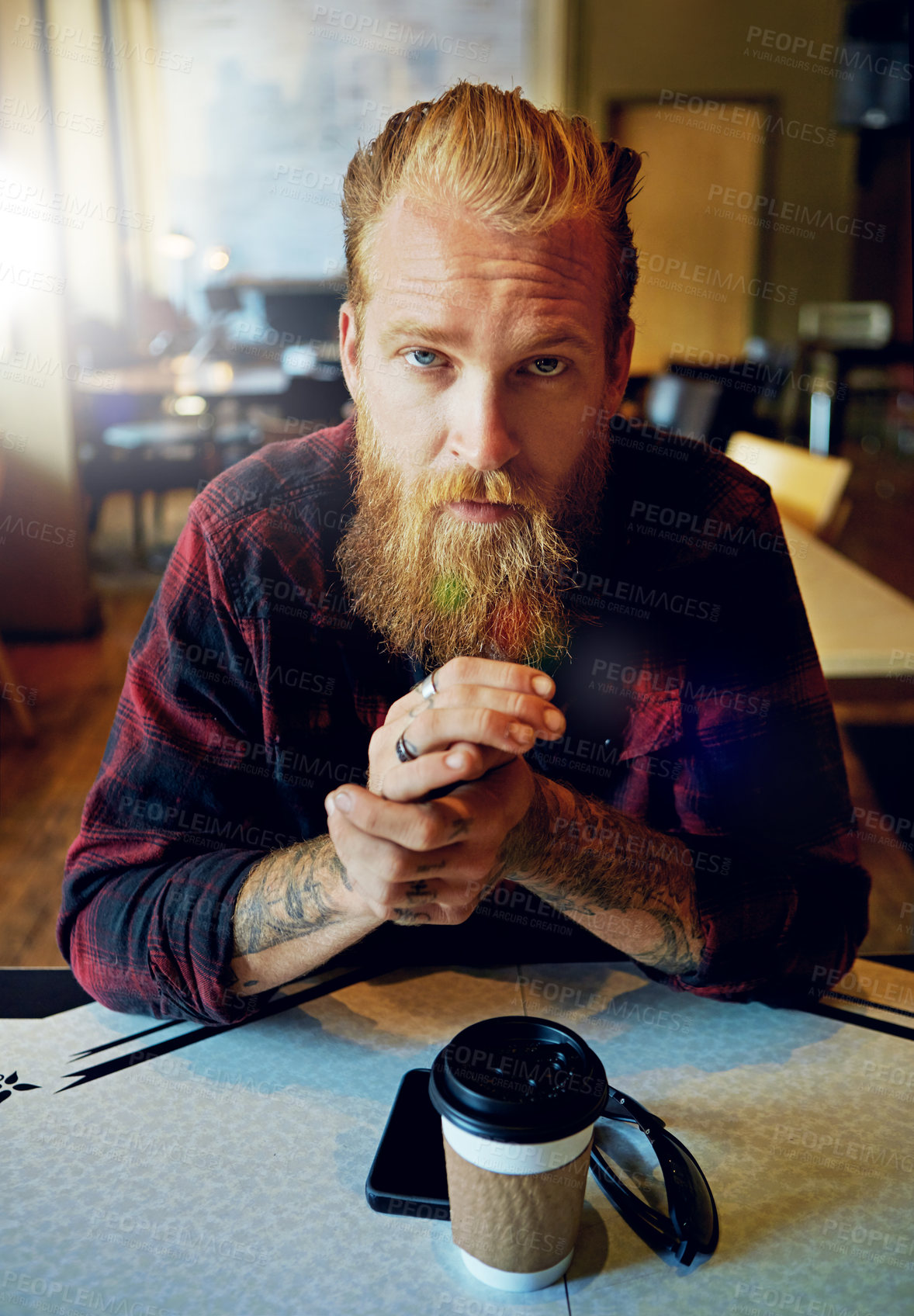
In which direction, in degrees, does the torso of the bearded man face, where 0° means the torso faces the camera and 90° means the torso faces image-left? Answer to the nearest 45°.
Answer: approximately 0°
